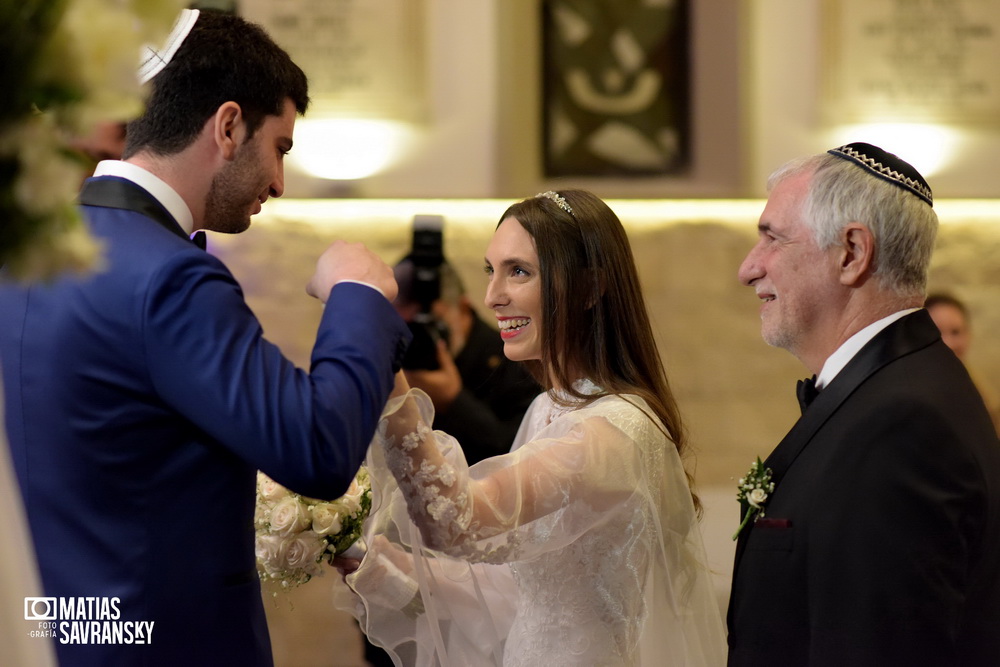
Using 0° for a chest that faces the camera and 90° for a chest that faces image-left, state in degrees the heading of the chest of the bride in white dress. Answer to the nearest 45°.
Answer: approximately 90°

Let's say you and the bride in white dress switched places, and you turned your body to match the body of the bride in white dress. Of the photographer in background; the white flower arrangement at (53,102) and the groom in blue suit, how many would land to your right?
1

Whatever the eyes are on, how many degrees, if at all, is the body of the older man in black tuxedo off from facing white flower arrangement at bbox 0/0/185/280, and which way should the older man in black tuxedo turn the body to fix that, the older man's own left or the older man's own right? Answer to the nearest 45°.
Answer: approximately 45° to the older man's own left

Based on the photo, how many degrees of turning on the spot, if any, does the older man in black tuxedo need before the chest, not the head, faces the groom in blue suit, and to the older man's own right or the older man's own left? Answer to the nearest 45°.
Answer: approximately 45° to the older man's own left

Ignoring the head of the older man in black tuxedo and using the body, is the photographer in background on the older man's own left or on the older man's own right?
on the older man's own right

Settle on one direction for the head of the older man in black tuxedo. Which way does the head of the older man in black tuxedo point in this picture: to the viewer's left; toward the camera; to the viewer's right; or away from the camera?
to the viewer's left

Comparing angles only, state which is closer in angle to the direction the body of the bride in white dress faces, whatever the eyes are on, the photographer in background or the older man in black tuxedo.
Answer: the photographer in background

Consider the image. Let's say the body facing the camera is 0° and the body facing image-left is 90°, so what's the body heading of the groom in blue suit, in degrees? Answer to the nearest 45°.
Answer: approximately 225°

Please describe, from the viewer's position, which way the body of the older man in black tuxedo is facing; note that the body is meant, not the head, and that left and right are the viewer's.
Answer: facing to the left of the viewer

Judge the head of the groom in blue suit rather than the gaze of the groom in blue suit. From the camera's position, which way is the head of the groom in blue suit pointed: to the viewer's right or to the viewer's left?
to the viewer's right
